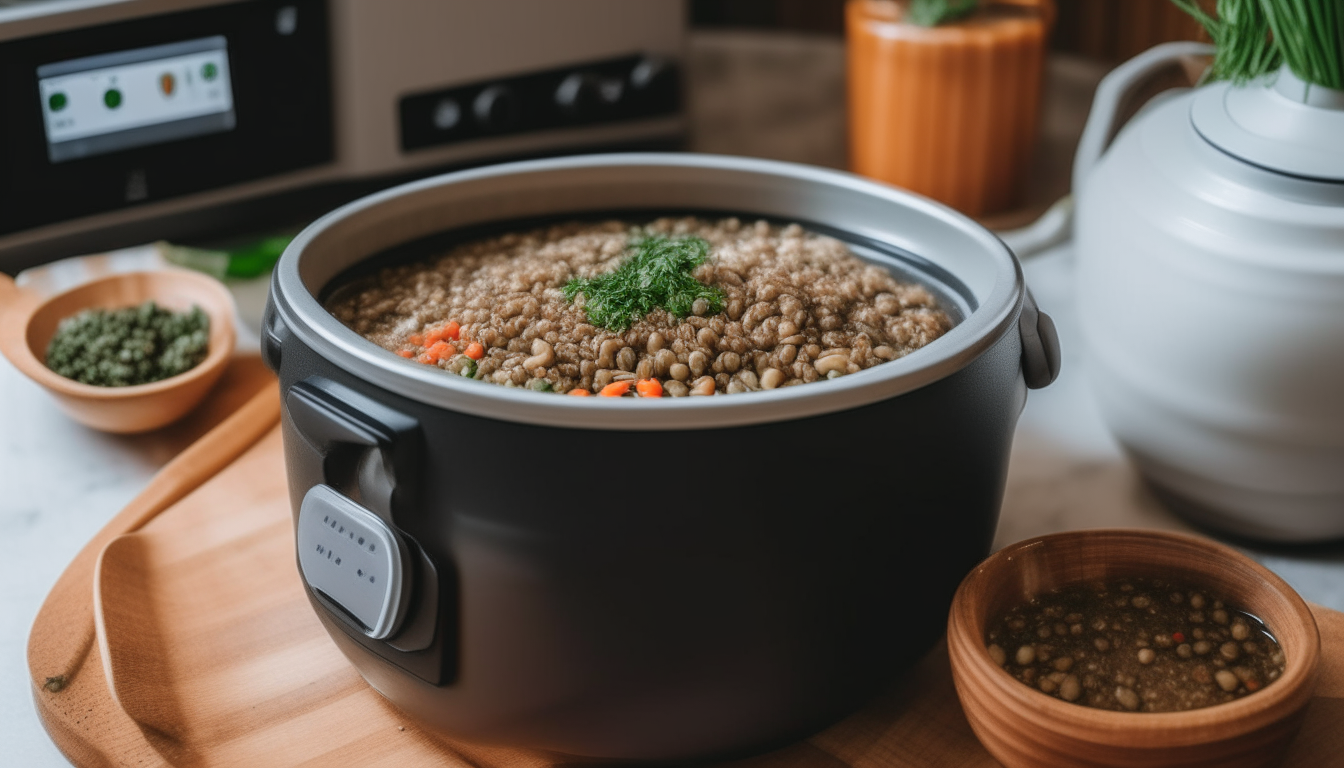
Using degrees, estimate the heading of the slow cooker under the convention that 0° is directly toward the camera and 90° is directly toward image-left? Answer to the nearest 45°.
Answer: approximately 45°

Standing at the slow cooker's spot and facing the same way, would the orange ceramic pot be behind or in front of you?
behind

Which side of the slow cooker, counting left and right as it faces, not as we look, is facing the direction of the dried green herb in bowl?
right
